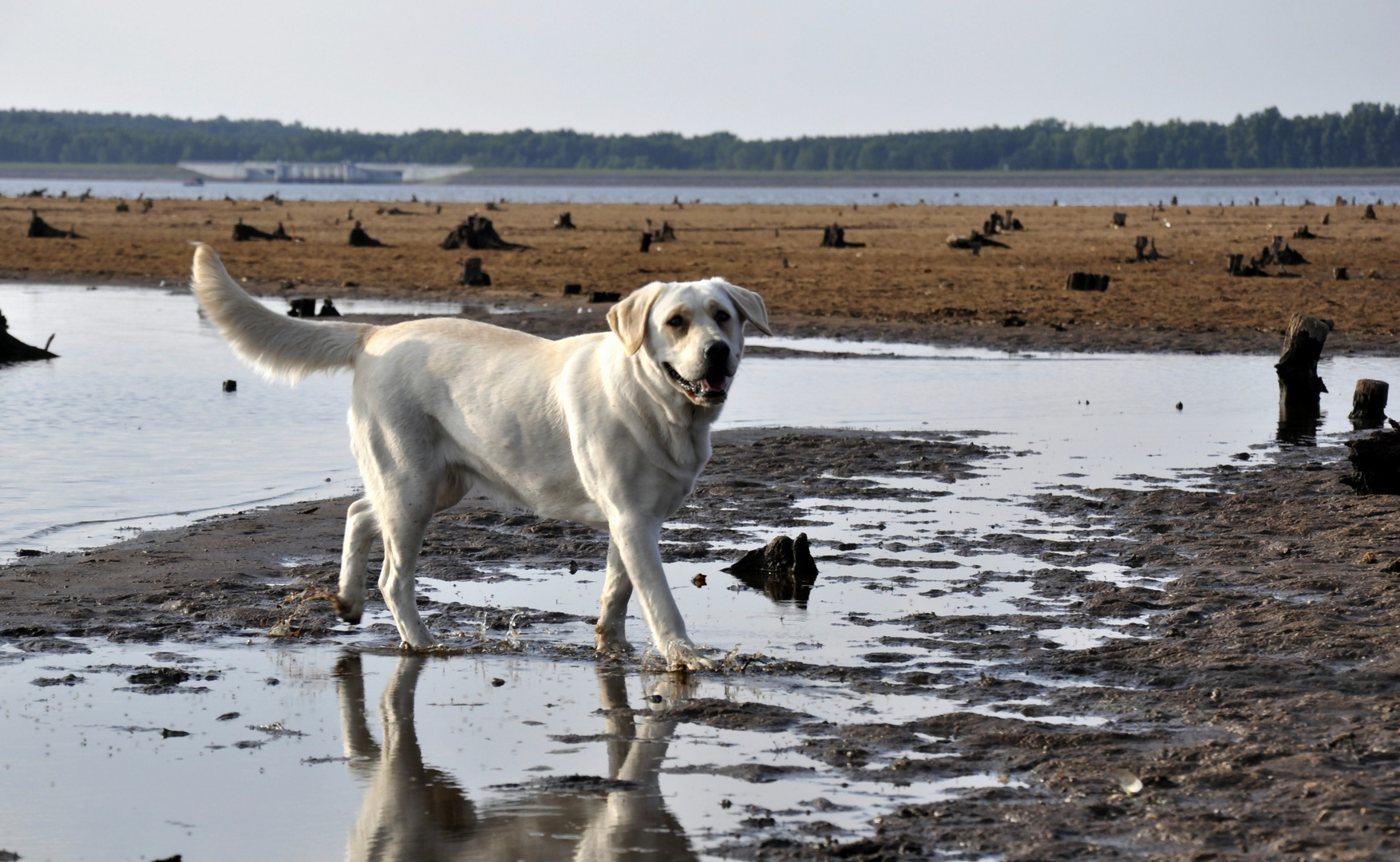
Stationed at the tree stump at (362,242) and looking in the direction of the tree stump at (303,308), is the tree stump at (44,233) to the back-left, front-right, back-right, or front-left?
back-right

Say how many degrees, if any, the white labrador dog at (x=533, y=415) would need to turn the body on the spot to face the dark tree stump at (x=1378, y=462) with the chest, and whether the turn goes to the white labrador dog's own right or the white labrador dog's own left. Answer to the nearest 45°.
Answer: approximately 45° to the white labrador dog's own left

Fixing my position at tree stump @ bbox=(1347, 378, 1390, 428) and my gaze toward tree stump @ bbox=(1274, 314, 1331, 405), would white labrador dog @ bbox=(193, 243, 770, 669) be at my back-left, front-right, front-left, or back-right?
back-left

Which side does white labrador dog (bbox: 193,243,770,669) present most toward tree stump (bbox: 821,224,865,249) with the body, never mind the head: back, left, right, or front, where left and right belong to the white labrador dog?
left

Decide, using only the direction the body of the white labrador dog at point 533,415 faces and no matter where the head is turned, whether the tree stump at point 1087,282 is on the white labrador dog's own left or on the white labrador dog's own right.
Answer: on the white labrador dog's own left

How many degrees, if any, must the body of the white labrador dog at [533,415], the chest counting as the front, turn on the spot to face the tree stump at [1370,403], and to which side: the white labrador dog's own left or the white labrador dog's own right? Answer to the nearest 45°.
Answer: approximately 45° to the white labrador dog's own left

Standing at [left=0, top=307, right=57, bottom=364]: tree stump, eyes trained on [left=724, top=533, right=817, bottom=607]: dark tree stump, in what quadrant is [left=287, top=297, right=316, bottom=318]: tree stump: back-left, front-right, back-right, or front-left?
back-left

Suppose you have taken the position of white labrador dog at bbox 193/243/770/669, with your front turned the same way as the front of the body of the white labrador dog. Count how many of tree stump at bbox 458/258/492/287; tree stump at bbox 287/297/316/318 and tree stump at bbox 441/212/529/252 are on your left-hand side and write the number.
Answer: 3

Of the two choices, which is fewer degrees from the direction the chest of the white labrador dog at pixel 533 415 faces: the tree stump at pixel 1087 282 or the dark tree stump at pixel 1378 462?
the dark tree stump

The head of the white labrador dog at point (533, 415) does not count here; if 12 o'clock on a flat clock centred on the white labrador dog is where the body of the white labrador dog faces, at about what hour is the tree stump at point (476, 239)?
The tree stump is roughly at 9 o'clock from the white labrador dog.

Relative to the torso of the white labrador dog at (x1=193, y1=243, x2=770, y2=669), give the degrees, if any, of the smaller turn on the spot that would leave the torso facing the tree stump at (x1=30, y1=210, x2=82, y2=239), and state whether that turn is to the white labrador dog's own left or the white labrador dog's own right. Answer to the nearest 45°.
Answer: approximately 90° to the white labrador dog's own left

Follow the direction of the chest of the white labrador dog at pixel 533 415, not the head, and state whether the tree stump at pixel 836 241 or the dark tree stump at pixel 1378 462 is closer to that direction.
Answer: the dark tree stump

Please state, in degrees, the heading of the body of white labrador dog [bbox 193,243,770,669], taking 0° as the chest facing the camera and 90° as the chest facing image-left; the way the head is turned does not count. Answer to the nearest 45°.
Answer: approximately 270°
